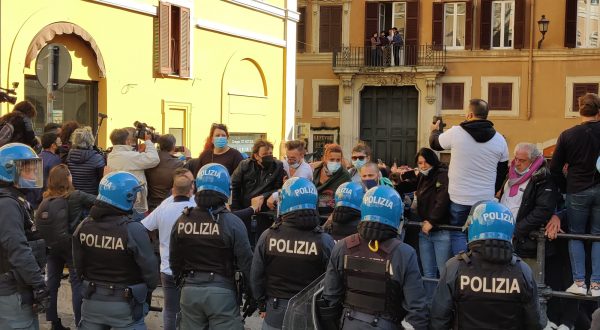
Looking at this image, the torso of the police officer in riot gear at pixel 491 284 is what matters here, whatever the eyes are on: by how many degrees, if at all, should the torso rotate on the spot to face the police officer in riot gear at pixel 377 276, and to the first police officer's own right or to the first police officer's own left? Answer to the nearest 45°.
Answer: approximately 90° to the first police officer's own left

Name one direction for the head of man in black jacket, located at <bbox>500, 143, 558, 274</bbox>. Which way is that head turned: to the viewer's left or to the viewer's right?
to the viewer's left

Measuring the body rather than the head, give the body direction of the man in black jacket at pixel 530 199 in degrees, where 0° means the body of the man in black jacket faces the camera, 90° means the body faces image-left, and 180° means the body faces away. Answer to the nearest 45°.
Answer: approximately 45°

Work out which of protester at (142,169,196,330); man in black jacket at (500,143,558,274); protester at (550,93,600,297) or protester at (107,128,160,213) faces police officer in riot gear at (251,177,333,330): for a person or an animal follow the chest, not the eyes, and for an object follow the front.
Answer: the man in black jacket

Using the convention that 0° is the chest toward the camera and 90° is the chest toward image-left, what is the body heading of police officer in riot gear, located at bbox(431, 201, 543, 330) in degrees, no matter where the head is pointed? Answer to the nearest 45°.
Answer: approximately 180°

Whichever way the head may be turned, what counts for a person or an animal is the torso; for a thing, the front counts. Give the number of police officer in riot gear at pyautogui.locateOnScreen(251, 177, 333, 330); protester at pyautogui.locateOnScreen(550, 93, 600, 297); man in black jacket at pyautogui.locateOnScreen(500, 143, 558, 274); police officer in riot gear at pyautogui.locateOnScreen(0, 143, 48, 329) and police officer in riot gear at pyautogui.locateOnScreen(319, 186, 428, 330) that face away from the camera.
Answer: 3

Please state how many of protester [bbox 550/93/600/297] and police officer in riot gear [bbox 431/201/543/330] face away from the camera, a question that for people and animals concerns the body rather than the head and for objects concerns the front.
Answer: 2

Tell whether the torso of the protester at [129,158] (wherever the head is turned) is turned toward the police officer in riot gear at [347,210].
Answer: no

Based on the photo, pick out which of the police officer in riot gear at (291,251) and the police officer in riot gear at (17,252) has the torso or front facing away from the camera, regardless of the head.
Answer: the police officer in riot gear at (291,251)

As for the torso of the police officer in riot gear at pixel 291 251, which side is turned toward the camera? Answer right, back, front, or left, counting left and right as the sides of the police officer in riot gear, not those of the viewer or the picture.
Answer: back

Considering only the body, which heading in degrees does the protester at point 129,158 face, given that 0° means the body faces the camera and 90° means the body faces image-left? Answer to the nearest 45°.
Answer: approximately 225°

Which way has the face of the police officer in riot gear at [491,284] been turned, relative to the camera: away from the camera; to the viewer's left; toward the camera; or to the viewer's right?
away from the camera

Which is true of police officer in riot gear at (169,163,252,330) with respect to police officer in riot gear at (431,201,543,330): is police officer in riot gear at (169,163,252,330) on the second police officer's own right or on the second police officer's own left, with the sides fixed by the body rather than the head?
on the second police officer's own left

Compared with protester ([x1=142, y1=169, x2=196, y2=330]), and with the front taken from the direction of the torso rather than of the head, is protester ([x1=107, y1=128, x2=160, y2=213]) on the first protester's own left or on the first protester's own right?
on the first protester's own left

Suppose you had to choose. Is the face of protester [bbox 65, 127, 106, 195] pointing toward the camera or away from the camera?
away from the camera

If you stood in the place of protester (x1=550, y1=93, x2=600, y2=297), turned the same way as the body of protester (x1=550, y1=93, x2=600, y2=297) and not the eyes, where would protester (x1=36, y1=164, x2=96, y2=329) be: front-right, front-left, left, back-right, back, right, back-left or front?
left

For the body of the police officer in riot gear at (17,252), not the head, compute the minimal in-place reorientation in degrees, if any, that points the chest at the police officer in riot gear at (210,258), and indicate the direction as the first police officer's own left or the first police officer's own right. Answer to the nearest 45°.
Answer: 0° — they already face them

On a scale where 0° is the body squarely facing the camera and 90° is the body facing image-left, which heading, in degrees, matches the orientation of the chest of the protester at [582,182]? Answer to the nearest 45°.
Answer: approximately 180°

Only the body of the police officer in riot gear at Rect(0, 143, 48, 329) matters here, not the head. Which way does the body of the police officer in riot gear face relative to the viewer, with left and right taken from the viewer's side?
facing to the right of the viewer

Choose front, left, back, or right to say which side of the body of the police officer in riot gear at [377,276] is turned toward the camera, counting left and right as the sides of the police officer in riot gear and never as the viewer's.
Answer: back

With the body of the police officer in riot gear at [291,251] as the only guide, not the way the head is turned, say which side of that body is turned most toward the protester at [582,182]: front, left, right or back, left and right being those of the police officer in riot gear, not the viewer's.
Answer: right

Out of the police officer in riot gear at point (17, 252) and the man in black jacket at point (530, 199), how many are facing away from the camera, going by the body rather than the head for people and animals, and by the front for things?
0
